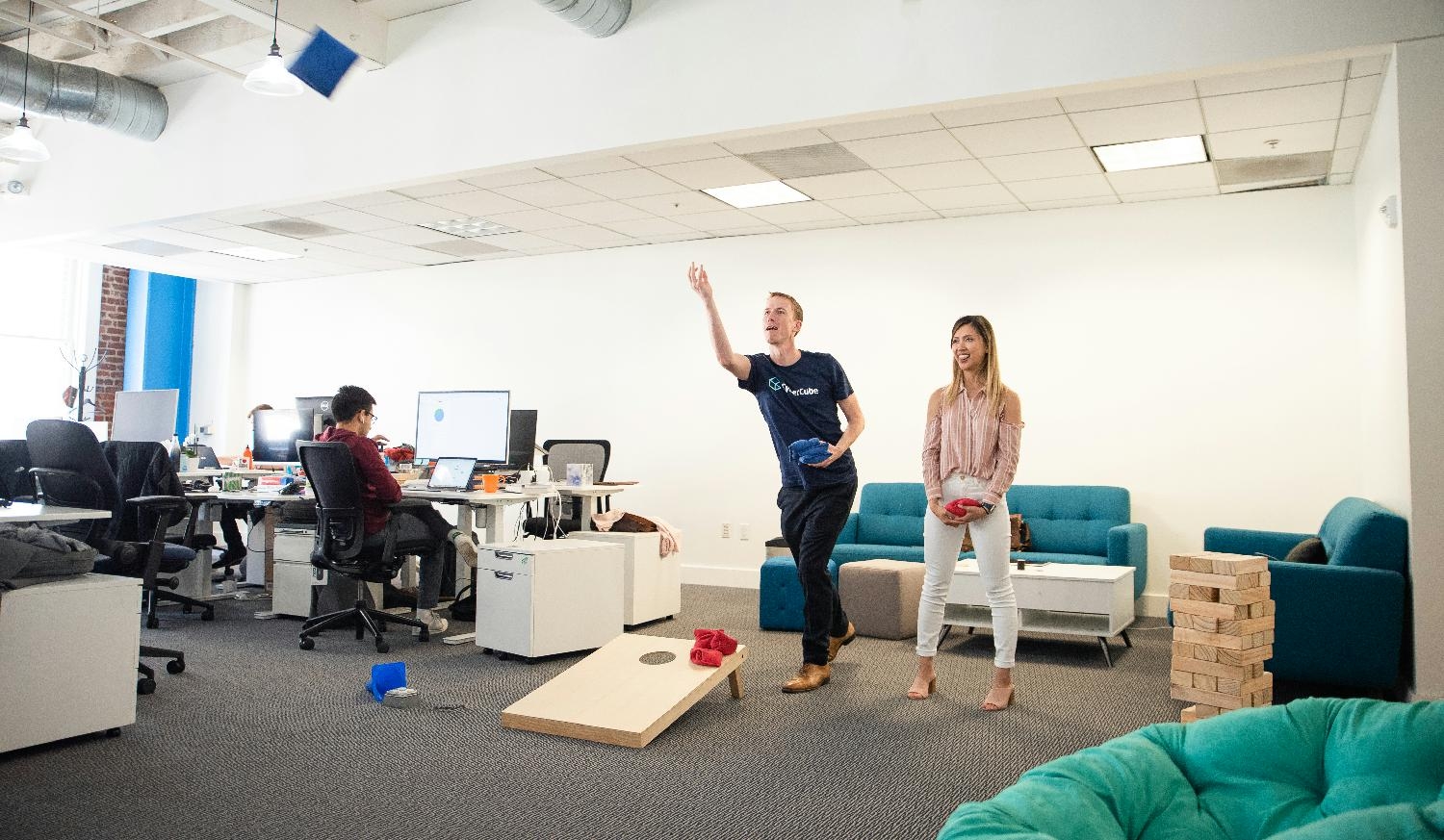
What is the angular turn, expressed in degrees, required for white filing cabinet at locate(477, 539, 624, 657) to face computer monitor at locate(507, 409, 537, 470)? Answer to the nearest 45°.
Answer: approximately 135° to its right

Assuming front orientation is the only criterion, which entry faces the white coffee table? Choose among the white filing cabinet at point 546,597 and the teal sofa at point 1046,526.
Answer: the teal sofa

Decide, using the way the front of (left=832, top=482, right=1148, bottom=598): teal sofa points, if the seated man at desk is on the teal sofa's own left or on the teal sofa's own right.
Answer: on the teal sofa's own right

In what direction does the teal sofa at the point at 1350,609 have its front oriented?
to the viewer's left

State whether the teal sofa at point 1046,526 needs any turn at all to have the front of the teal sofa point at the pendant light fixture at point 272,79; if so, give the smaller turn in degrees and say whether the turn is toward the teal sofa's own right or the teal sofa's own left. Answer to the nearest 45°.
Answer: approximately 45° to the teal sofa's own right
